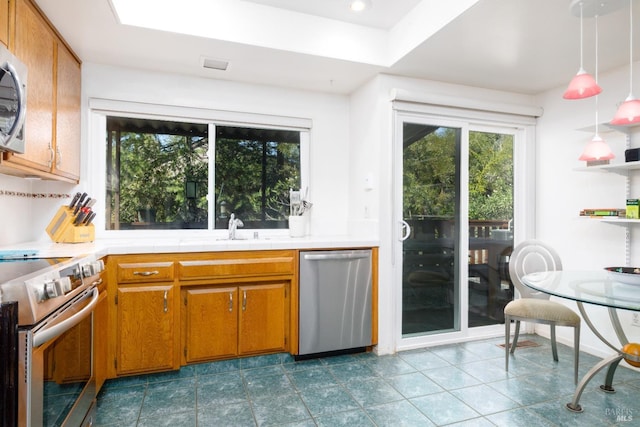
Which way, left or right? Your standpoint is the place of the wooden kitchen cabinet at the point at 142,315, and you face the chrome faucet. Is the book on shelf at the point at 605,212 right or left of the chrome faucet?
right

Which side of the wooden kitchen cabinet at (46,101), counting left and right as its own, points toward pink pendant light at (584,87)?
front

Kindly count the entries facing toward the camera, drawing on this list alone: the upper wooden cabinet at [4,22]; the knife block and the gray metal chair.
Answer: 1

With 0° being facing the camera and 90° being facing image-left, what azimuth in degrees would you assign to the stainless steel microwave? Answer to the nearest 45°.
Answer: approximately 315°

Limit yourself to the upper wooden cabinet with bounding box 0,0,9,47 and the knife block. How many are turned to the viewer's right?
2

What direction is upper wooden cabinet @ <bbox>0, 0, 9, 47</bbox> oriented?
to the viewer's right

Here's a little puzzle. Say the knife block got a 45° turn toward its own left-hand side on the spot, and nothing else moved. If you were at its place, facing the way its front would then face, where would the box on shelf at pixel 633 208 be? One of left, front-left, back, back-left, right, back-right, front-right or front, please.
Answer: right

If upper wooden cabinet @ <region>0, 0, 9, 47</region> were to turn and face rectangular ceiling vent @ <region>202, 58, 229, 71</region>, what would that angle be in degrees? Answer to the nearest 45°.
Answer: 0° — it already faces it

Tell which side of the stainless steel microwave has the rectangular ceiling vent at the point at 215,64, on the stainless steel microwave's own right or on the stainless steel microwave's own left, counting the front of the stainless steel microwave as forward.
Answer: on the stainless steel microwave's own left

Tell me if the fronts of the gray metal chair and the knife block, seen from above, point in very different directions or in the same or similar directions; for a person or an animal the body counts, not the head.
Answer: very different directions

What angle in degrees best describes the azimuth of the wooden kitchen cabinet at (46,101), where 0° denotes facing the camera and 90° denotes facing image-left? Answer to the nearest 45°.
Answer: approximately 315°

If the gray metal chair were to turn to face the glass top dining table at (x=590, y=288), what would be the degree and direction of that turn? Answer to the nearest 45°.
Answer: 0° — it already faces it
